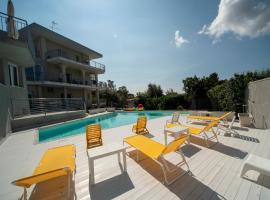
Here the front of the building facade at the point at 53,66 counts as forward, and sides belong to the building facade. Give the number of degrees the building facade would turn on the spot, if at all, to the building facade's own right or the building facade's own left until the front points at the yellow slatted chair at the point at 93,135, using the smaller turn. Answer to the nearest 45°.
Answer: approximately 45° to the building facade's own right

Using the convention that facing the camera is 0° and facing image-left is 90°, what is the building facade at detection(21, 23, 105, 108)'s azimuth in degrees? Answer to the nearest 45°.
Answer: approximately 315°
